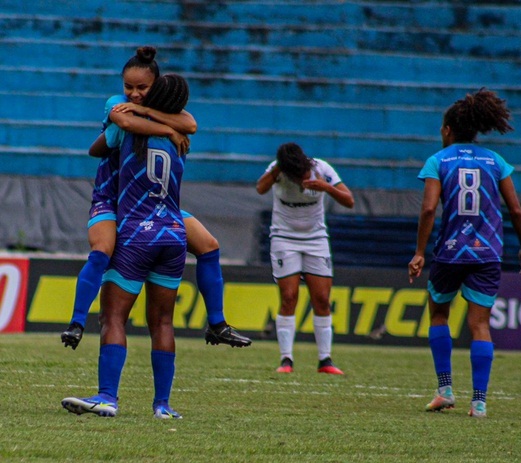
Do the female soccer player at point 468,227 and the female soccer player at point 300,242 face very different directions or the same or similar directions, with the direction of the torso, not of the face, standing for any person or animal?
very different directions

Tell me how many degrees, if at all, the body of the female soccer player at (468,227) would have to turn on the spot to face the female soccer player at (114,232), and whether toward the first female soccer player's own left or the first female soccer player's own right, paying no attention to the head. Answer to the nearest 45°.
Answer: approximately 135° to the first female soccer player's own left

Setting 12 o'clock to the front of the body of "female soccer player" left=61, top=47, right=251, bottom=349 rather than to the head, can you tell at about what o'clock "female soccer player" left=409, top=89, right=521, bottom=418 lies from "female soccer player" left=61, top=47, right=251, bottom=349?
"female soccer player" left=409, top=89, right=521, bottom=418 is roughly at 8 o'clock from "female soccer player" left=61, top=47, right=251, bottom=349.

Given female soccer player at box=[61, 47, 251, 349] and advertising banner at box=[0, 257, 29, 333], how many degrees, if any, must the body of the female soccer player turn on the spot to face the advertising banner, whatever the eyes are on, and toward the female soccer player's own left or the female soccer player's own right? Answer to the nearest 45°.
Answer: approximately 180°

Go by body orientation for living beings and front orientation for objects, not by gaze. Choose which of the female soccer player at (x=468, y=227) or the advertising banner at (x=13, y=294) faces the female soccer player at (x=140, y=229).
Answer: the advertising banner

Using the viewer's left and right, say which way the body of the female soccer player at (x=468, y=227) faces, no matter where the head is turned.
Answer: facing away from the viewer

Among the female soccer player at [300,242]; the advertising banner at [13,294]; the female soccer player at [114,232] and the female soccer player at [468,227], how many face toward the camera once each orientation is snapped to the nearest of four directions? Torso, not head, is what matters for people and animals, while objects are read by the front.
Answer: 3

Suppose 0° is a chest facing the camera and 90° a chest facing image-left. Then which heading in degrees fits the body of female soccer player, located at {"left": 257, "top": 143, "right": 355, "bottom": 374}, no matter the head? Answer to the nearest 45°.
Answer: approximately 0°

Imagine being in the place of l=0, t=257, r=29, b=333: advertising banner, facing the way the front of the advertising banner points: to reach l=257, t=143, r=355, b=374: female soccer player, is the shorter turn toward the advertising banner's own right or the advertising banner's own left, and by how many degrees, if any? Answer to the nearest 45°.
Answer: approximately 45° to the advertising banner's own left
